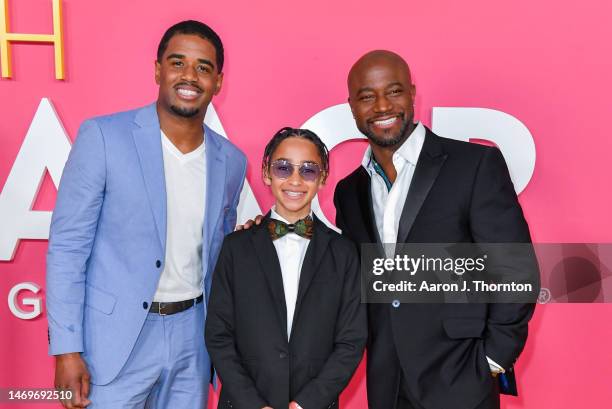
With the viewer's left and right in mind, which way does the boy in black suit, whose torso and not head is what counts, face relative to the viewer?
facing the viewer

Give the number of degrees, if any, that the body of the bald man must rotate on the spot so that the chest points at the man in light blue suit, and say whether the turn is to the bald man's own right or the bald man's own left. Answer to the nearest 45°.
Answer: approximately 45° to the bald man's own right

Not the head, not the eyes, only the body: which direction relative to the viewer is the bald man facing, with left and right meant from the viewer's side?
facing the viewer and to the left of the viewer
